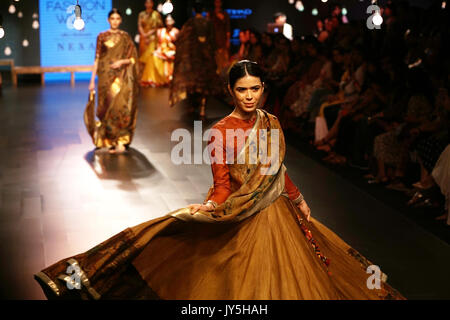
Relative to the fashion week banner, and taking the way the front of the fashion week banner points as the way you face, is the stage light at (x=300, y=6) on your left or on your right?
on your left

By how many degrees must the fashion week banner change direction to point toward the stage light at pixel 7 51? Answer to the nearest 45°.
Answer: approximately 90° to its right

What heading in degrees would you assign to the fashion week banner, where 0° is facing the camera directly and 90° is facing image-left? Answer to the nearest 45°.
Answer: approximately 0°

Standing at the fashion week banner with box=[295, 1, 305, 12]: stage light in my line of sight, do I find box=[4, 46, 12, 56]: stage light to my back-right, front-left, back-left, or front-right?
back-right
